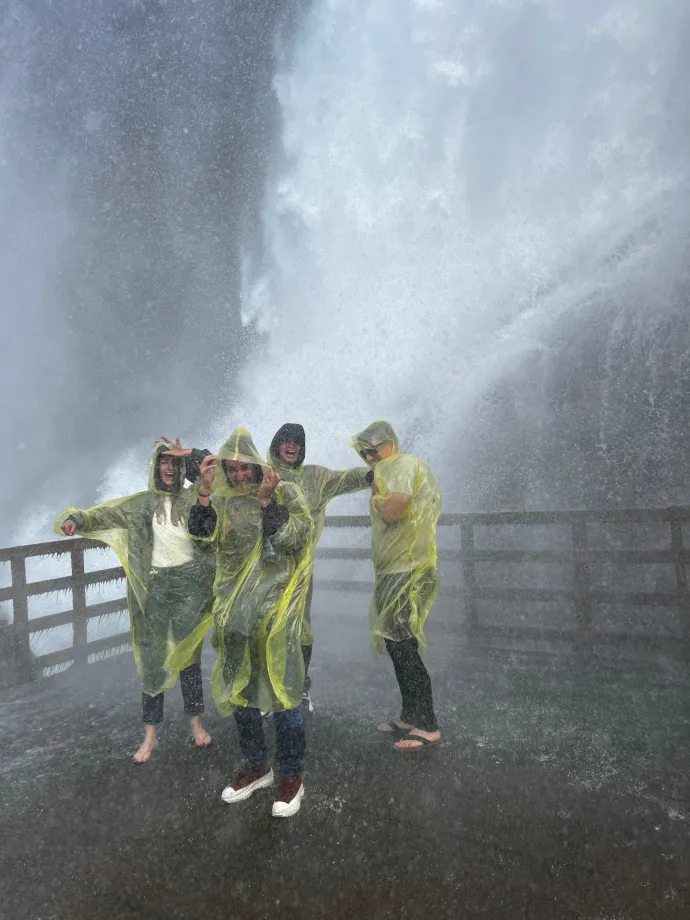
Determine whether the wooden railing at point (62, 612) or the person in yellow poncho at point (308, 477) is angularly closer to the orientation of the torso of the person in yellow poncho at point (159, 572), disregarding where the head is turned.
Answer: the person in yellow poncho

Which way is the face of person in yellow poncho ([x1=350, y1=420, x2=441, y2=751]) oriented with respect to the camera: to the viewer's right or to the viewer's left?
to the viewer's left

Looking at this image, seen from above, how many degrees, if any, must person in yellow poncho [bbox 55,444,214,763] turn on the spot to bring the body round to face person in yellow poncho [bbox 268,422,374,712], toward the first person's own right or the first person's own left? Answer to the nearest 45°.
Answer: approximately 90° to the first person's own left

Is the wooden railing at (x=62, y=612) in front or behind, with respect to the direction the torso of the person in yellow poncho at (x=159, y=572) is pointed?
behind

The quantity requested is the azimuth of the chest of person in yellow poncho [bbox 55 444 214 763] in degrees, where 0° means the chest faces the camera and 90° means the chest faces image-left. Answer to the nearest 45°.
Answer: approximately 0°
